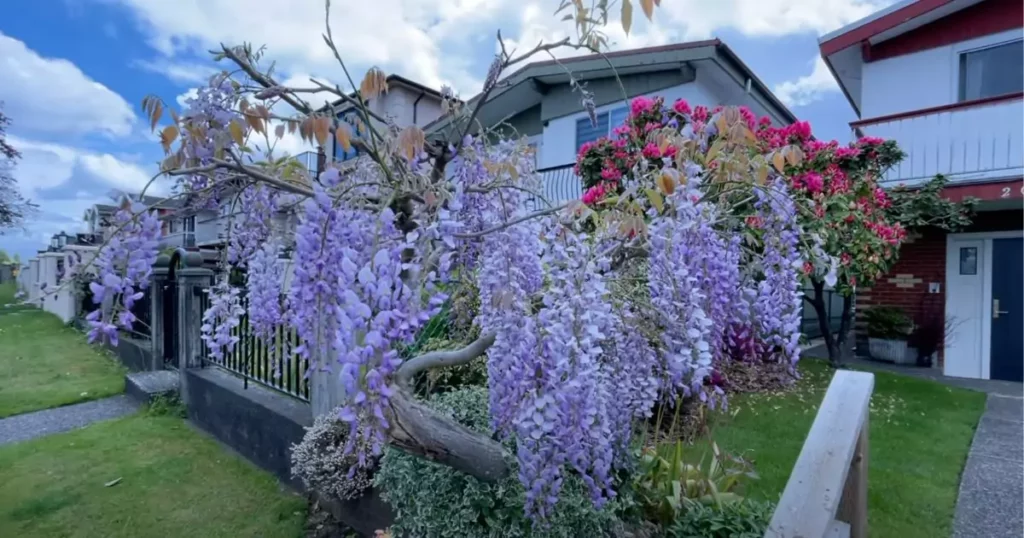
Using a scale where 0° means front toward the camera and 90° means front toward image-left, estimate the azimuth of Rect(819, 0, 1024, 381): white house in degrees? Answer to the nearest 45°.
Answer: approximately 45°

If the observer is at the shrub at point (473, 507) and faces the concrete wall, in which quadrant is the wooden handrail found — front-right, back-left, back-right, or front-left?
back-right

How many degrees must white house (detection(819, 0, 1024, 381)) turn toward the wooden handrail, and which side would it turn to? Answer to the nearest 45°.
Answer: approximately 45° to its left

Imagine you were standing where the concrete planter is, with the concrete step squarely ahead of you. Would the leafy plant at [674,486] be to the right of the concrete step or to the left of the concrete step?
left
